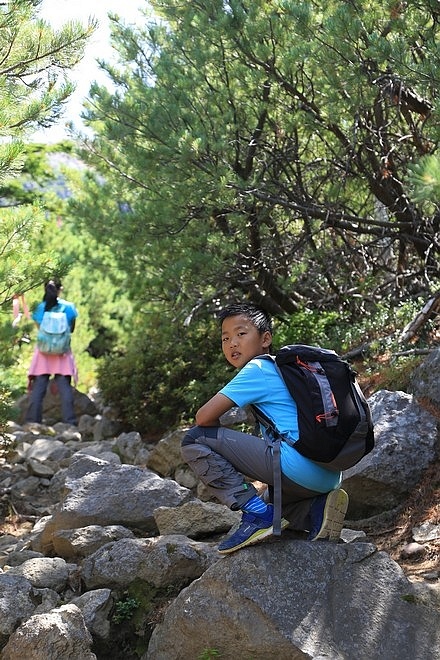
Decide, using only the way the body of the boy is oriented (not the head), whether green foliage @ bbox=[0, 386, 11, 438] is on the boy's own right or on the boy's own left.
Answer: on the boy's own right

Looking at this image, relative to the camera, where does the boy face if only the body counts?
to the viewer's left

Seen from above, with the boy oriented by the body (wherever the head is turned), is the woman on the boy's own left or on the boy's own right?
on the boy's own right
